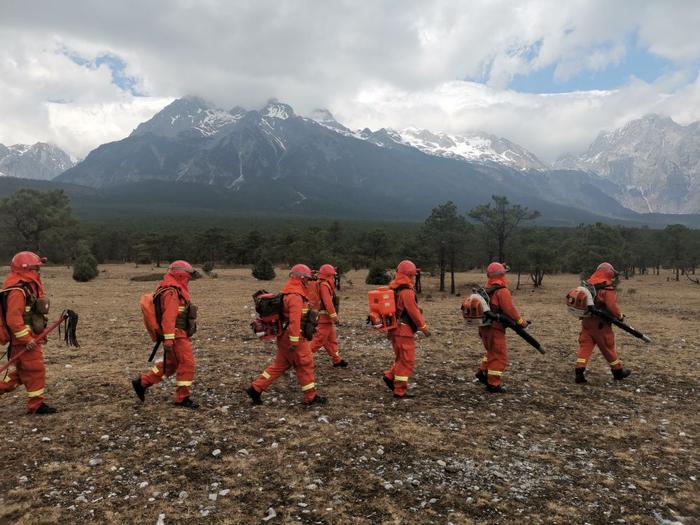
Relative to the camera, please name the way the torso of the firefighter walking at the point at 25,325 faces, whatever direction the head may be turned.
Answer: to the viewer's right

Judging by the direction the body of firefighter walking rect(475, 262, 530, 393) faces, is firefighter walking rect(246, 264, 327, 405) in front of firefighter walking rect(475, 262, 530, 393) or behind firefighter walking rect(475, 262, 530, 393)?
behind

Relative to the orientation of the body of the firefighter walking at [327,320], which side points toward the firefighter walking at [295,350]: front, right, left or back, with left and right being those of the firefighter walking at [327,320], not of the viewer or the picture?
right

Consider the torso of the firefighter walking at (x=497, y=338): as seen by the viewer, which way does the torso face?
to the viewer's right

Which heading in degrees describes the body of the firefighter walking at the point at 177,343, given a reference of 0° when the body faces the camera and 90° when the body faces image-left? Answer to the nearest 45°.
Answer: approximately 270°

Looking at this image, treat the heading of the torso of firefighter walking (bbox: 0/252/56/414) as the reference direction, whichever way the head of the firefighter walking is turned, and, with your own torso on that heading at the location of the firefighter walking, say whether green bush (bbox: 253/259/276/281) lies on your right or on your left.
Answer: on your left

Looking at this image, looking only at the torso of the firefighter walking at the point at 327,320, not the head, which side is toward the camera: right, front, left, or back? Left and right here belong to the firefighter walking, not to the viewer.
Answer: right

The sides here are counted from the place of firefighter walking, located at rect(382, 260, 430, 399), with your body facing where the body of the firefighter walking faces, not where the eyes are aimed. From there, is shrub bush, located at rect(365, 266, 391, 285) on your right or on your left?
on your left

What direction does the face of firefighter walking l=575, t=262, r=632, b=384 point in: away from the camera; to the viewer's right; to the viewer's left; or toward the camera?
to the viewer's right

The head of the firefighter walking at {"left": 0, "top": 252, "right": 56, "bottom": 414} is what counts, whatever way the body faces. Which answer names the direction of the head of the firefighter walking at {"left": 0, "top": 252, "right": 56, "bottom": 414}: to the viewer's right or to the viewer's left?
to the viewer's right

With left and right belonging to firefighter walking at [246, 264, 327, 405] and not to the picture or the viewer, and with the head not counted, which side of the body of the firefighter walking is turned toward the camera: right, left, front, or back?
right
